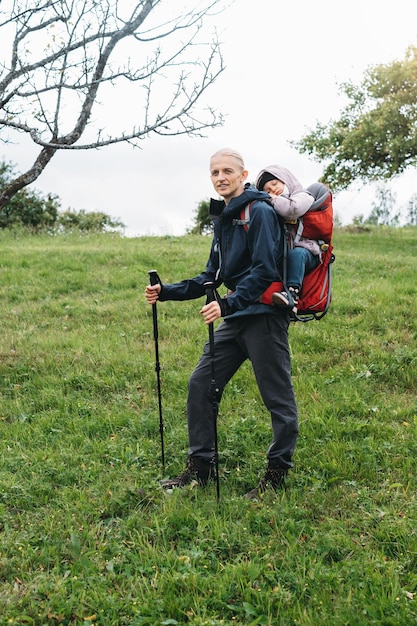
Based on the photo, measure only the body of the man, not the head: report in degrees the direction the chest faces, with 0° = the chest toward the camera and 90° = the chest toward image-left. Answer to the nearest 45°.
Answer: approximately 45°

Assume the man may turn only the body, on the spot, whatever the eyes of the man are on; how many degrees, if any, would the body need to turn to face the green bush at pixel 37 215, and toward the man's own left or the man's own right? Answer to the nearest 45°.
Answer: approximately 135° to the man's own right
